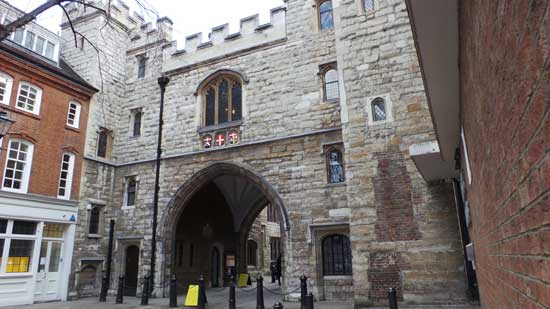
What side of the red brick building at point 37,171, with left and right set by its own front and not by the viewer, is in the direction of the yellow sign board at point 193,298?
front

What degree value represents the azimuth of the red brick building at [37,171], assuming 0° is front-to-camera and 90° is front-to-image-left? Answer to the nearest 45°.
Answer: approximately 315°

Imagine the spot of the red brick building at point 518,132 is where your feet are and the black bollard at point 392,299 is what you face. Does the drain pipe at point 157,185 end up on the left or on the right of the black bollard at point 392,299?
left

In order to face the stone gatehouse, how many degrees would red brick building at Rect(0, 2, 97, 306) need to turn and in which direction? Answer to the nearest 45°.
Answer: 0° — it already faces it

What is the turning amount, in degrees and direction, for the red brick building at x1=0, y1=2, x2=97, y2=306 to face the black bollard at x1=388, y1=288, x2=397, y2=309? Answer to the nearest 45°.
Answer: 0° — it already faces it

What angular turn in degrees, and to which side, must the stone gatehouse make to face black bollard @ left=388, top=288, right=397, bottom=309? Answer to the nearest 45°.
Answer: approximately 45° to its left

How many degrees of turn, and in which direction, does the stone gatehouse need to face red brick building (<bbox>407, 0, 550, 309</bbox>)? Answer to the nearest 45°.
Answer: approximately 45° to its left

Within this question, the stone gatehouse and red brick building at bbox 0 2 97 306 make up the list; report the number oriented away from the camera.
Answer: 0
